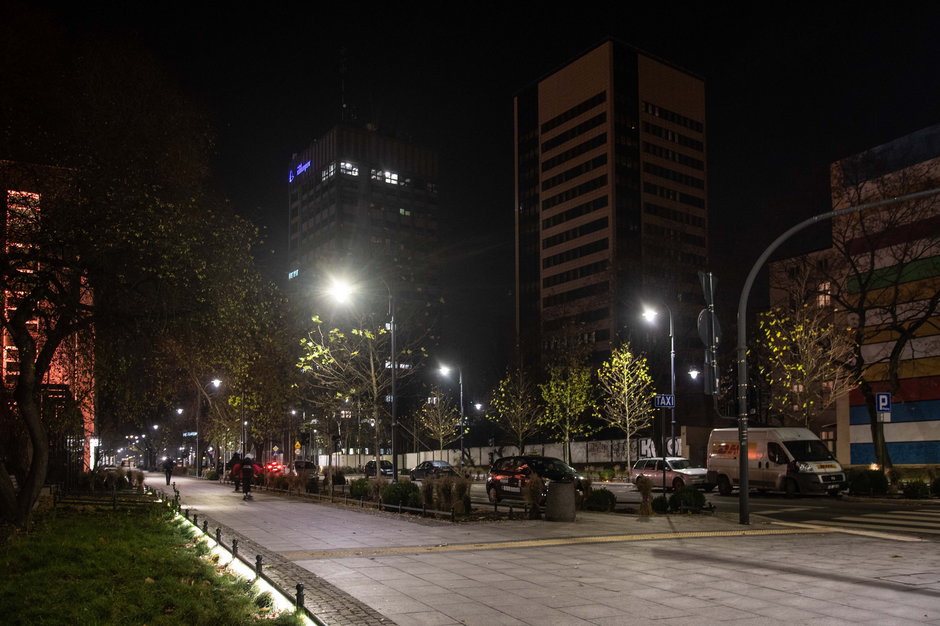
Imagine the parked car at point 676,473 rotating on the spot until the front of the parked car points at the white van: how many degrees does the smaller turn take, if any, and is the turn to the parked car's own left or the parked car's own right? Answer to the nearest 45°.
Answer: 0° — it already faces it

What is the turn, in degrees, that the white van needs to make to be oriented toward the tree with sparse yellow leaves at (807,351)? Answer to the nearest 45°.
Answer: approximately 135° to its left

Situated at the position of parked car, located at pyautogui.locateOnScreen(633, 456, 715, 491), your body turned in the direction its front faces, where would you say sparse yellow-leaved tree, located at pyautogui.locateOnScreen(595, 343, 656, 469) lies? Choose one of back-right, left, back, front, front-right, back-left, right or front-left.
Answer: back-left

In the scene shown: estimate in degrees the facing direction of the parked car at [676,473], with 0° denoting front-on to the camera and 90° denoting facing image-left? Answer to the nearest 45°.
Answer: approximately 315°

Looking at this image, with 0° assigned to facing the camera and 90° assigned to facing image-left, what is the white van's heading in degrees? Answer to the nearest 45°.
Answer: approximately 315°

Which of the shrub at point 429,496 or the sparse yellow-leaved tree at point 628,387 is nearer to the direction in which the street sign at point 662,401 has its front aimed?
the shrub

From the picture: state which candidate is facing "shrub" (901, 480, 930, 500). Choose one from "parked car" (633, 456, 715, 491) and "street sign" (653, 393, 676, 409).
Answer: the parked car
